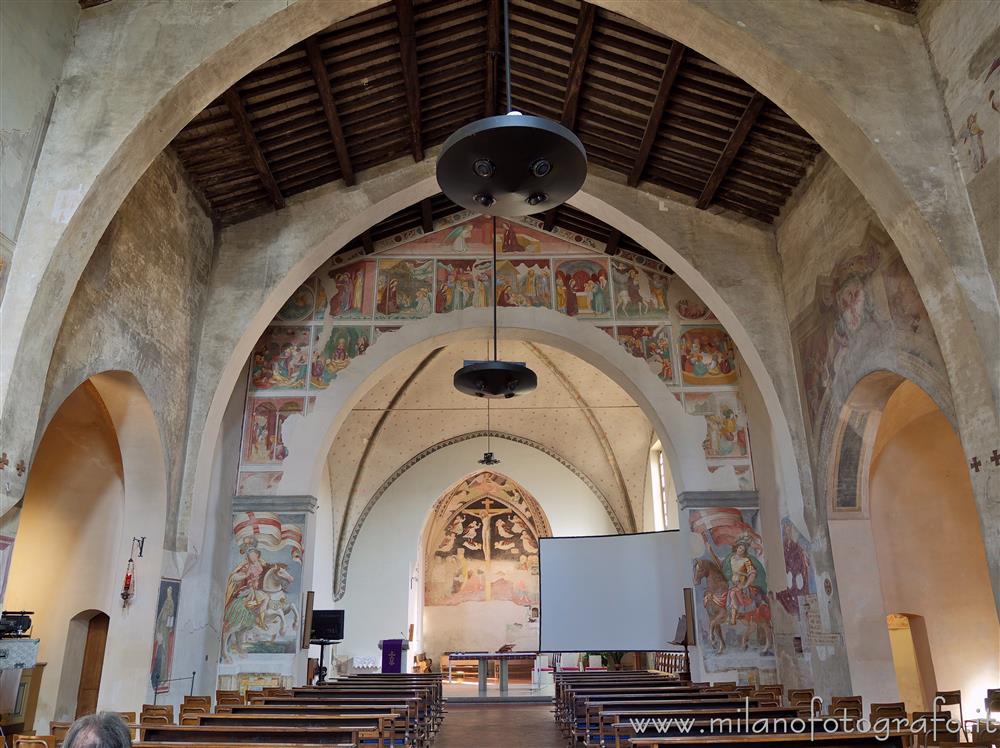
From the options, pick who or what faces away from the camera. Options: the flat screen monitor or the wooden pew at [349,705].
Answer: the wooden pew

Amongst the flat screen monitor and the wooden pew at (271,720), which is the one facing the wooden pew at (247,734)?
the flat screen monitor

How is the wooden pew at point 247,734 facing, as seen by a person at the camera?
facing away from the viewer

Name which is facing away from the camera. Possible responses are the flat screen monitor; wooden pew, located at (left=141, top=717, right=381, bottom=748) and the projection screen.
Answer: the wooden pew

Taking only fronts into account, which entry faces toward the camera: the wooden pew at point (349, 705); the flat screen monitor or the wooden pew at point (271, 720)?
the flat screen monitor

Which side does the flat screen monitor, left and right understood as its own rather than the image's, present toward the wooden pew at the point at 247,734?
front

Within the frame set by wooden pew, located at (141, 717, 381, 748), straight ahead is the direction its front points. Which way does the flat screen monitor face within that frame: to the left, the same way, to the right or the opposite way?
the opposite way

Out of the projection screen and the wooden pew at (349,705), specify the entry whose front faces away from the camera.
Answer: the wooden pew

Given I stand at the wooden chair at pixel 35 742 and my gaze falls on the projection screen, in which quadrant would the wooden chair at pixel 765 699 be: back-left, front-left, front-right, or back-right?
front-right

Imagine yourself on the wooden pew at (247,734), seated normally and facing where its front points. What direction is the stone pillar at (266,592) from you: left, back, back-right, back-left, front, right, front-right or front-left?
front

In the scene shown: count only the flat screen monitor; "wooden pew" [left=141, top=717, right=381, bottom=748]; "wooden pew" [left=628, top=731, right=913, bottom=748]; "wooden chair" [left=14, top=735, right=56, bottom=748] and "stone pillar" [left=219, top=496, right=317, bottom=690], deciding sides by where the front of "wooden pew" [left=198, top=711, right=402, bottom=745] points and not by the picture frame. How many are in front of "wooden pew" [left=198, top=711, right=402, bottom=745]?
2

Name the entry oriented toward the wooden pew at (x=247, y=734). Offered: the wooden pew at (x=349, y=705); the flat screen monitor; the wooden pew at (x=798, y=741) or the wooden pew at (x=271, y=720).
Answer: the flat screen monitor

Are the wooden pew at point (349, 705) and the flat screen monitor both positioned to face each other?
yes

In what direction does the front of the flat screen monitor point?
toward the camera

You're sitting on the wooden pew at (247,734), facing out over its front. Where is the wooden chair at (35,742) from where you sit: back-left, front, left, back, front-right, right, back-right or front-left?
left

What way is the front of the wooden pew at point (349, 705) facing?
away from the camera

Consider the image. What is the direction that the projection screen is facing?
toward the camera

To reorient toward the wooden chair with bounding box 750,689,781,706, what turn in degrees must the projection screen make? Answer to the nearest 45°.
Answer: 0° — it already faces it

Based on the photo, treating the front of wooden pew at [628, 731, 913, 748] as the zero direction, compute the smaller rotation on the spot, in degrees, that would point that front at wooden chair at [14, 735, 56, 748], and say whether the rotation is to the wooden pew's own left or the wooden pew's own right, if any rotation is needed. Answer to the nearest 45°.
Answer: approximately 90° to the wooden pew's own left

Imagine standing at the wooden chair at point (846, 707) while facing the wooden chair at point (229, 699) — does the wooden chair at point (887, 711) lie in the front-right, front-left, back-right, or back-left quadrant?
back-left

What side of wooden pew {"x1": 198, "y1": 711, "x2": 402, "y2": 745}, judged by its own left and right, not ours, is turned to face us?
back
